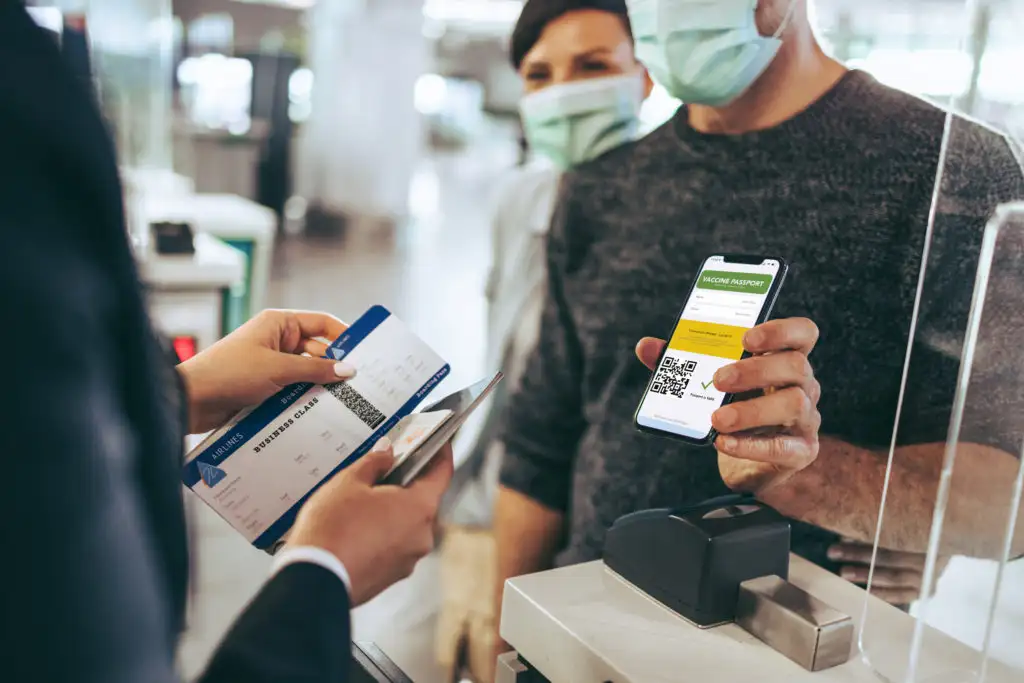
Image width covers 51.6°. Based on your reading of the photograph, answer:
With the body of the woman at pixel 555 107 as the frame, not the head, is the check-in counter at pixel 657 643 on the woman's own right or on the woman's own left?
on the woman's own left

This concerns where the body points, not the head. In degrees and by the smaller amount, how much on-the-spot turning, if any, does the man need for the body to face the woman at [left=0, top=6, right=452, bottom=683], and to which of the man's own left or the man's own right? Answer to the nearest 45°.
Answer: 0° — they already face them

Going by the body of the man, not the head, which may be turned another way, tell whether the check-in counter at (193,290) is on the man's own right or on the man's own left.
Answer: on the man's own right

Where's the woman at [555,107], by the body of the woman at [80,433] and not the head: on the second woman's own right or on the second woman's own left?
on the second woman's own left

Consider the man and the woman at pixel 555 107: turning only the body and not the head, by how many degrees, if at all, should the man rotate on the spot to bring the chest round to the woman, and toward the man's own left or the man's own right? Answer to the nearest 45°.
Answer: approximately 90° to the man's own right

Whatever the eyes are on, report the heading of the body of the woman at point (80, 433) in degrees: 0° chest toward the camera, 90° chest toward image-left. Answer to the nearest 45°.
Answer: approximately 270°

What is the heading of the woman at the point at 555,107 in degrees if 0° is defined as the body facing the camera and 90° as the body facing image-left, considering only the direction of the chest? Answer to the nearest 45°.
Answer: approximately 45°

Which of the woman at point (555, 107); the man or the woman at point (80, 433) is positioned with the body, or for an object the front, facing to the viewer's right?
the woman at point (80, 433)

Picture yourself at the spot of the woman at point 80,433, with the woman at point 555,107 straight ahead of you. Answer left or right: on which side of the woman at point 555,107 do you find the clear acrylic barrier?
right
